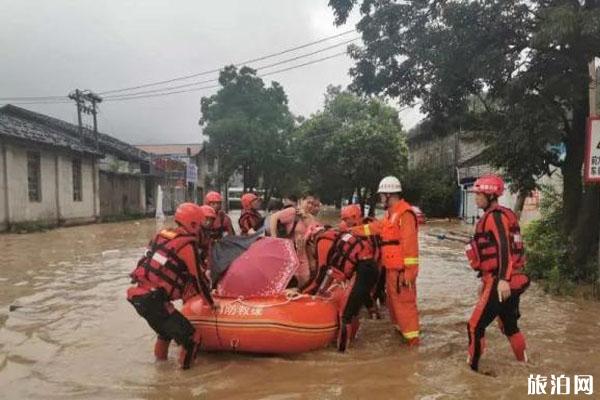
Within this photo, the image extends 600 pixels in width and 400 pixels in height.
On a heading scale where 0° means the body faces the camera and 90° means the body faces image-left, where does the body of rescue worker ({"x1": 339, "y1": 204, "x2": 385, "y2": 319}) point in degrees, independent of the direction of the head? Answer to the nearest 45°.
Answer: approximately 90°

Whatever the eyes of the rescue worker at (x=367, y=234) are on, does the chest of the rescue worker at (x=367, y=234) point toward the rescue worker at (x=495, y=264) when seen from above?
no

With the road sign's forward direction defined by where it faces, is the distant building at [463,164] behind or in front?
behind

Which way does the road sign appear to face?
toward the camera

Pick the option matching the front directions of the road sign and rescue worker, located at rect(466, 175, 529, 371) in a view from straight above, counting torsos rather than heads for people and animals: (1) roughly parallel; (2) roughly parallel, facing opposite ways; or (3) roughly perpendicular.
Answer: roughly perpendicular

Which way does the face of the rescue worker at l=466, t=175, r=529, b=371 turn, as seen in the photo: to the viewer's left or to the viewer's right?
to the viewer's left

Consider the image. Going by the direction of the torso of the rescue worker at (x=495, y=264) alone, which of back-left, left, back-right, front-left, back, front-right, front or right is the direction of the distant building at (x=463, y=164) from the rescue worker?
right

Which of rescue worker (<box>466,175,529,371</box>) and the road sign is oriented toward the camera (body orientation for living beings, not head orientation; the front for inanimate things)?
the road sign

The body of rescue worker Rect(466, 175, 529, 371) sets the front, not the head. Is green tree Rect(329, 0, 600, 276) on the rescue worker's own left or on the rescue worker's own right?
on the rescue worker's own right

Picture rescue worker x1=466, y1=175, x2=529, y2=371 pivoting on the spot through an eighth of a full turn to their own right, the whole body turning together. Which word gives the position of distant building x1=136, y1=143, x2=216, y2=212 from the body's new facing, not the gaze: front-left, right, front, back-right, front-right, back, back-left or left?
front

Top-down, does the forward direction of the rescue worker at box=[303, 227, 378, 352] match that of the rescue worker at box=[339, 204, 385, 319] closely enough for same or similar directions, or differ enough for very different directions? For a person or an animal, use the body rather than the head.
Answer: same or similar directions

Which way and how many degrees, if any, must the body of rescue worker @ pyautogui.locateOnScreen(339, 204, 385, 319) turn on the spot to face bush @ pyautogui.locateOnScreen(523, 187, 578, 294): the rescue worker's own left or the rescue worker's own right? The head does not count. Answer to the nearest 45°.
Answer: approximately 135° to the rescue worker's own right

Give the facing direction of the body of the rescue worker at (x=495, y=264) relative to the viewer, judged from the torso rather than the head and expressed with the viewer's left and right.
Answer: facing to the left of the viewer
